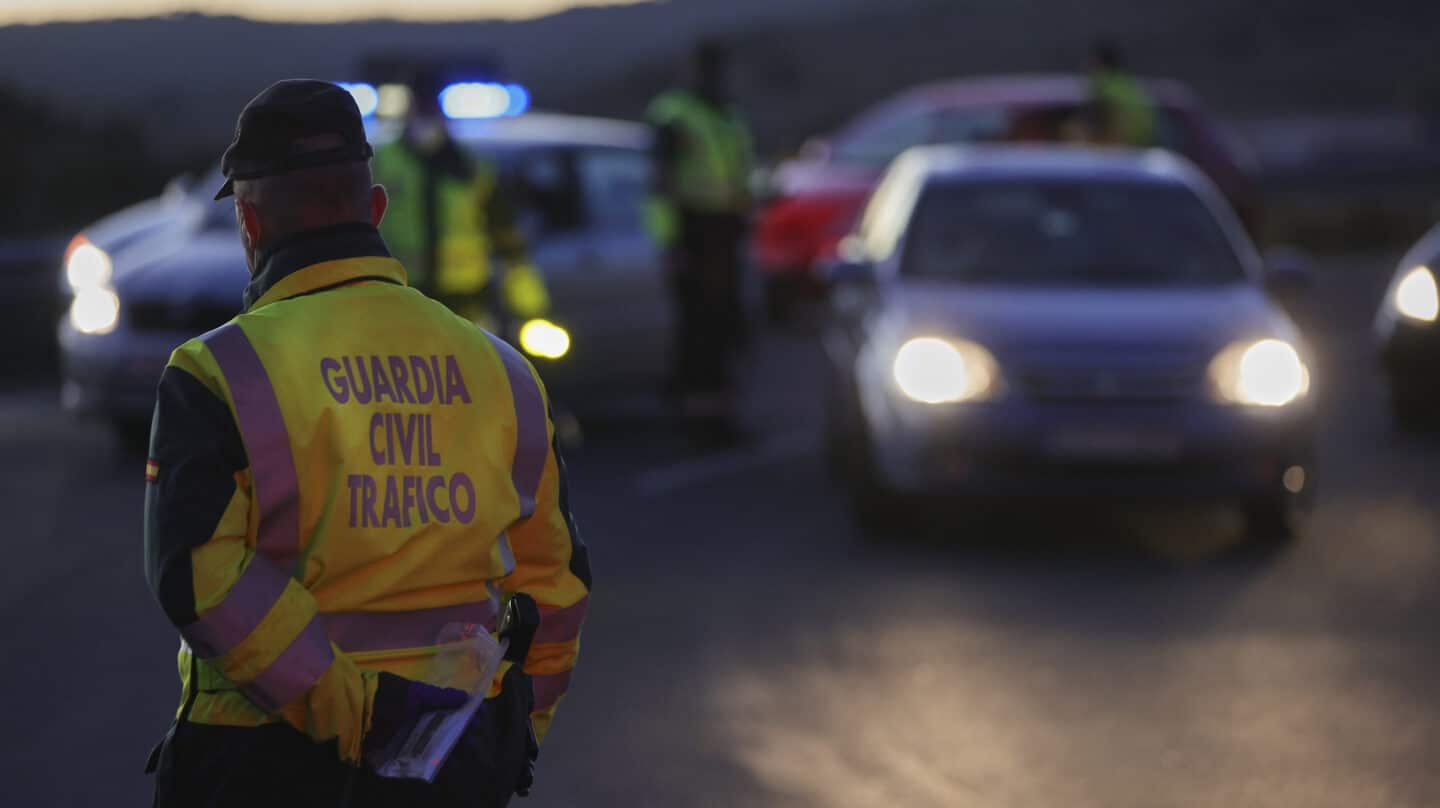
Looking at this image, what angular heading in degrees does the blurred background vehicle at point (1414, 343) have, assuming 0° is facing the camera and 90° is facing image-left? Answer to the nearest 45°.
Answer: approximately 0°

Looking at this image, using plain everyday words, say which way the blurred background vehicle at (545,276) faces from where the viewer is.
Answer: facing the viewer and to the left of the viewer

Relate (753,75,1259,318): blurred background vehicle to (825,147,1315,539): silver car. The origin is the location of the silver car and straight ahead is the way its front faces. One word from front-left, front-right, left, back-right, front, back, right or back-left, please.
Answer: back

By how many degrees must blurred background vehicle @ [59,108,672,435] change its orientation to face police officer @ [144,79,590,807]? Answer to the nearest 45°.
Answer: approximately 45° to its left

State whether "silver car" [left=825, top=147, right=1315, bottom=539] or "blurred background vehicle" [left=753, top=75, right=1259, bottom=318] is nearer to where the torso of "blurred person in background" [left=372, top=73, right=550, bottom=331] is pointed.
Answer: the silver car

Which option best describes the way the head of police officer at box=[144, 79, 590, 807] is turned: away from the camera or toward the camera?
away from the camera

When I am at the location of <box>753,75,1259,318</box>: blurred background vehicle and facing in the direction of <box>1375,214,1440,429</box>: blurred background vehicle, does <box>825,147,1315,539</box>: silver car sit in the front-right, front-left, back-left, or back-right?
front-right

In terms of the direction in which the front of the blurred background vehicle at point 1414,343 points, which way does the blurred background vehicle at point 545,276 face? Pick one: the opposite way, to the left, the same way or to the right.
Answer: the same way

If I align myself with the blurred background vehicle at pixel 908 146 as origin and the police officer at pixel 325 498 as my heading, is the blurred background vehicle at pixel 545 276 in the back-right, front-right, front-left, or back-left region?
front-right

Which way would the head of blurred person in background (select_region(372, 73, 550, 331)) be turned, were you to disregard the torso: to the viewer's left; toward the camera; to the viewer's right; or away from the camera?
toward the camera

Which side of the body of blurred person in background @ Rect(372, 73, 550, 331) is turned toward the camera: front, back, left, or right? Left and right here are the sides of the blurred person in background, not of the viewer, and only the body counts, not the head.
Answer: front
